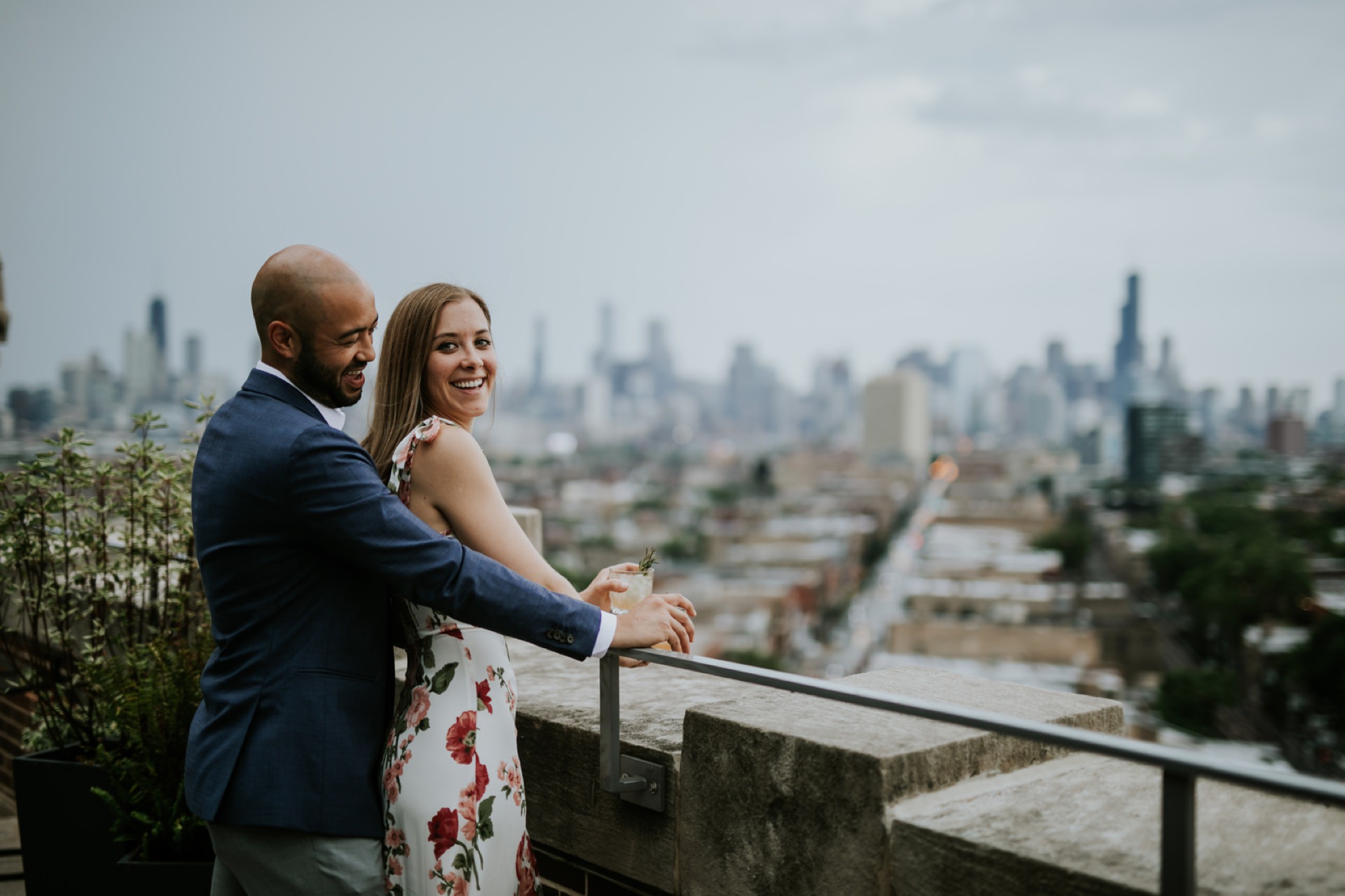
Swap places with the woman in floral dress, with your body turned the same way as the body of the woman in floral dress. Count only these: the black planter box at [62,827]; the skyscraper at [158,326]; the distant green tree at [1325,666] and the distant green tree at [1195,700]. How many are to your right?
0

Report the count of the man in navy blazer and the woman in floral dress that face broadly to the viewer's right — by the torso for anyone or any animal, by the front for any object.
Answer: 2

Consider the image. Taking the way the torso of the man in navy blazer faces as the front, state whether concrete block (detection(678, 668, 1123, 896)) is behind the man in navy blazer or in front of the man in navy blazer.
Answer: in front

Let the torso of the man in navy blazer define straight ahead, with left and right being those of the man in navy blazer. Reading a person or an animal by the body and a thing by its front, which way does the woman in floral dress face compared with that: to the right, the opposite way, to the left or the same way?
the same way

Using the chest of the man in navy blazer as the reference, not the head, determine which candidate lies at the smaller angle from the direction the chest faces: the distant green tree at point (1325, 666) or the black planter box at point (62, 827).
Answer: the distant green tree

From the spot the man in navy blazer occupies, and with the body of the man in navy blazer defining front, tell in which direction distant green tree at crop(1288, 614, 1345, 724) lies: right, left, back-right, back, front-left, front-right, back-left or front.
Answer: front-left

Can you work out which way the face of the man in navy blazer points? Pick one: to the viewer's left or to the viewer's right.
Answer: to the viewer's right

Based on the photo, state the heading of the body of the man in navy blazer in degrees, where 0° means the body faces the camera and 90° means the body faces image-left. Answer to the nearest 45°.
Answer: approximately 270°

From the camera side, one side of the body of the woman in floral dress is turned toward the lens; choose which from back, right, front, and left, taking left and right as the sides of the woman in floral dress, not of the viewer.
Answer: right

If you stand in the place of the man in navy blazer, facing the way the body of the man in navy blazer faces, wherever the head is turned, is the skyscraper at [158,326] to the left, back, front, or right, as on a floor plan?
left
